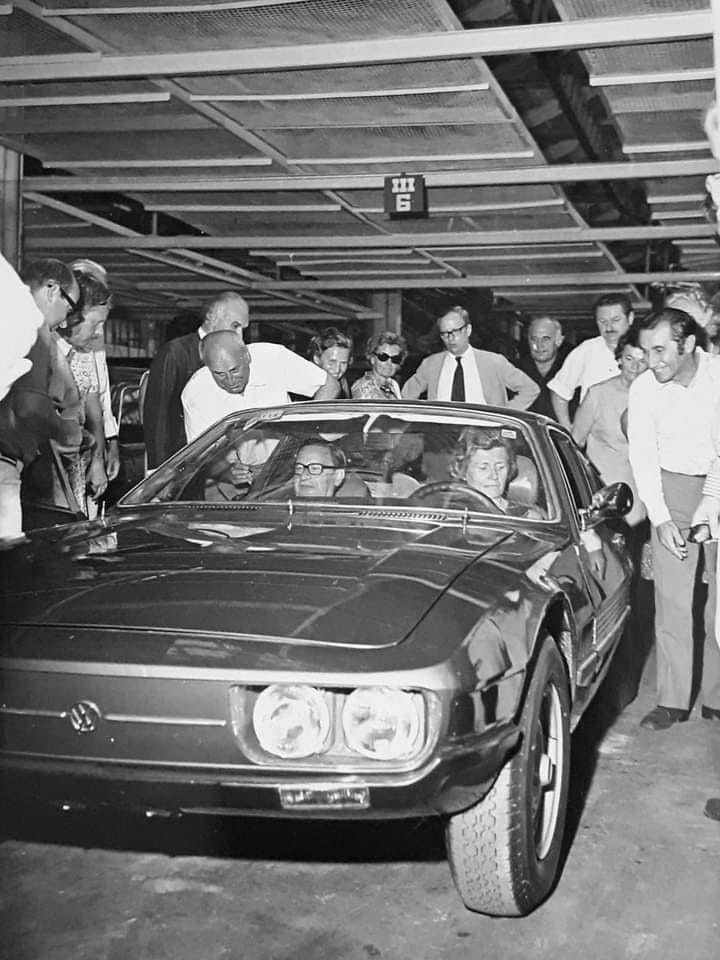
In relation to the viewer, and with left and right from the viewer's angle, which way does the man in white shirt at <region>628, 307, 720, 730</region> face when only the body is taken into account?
facing the viewer and to the left of the viewer

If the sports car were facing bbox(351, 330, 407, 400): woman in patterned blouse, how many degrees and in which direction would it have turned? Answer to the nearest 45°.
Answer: approximately 135° to its right

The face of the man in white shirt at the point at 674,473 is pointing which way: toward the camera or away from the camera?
toward the camera

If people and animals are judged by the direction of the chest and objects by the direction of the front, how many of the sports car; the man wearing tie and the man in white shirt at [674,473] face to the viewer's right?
0

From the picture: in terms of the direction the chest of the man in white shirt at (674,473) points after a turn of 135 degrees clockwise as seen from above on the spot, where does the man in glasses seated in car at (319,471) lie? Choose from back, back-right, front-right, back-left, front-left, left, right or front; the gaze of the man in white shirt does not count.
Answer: back-left

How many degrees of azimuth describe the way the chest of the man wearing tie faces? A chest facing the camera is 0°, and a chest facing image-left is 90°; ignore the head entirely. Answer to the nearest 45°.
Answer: approximately 0°

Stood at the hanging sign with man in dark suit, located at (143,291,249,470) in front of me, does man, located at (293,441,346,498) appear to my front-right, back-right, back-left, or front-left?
front-left

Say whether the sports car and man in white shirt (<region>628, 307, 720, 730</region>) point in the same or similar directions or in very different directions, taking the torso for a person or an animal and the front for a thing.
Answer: same or similar directions

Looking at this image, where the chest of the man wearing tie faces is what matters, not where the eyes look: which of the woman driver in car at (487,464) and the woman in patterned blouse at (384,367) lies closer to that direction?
the woman driver in car

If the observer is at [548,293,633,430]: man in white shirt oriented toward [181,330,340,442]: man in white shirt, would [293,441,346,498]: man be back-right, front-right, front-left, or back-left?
front-left

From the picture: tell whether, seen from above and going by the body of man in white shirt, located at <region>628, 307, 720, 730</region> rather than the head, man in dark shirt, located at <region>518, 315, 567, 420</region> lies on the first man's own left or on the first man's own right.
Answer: on the first man's own right

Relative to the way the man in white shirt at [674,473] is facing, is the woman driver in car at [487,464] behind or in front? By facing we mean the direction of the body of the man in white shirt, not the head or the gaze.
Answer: in front

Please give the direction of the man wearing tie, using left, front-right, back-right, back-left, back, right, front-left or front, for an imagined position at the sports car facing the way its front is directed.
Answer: back-right

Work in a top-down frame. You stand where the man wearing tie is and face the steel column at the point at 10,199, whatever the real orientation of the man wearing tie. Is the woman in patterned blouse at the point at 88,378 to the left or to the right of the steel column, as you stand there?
left

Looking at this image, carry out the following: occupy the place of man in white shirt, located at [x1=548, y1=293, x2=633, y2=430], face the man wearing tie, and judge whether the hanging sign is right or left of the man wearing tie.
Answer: right
